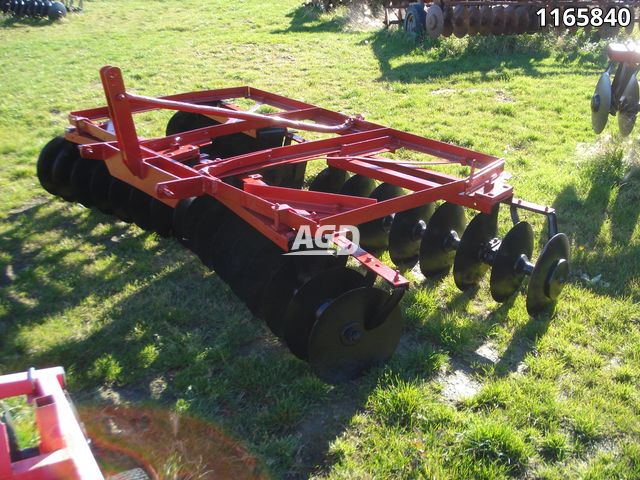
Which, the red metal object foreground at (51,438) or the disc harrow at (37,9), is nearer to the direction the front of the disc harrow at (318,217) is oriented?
the red metal object foreground

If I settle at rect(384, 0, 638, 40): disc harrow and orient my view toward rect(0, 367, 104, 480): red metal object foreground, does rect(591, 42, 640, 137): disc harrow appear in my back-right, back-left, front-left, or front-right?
front-left

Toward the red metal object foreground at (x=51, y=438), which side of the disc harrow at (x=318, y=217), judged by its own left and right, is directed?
front

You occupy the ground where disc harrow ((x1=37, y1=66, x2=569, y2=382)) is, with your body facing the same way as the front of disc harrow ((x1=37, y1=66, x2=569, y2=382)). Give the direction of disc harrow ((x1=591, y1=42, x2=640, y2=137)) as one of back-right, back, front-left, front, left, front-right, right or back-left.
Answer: back

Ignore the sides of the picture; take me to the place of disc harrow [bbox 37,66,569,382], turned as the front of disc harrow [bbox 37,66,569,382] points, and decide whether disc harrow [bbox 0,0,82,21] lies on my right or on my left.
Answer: on my right

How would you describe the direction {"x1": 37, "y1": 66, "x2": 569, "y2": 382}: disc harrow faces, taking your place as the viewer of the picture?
facing the viewer and to the left of the viewer

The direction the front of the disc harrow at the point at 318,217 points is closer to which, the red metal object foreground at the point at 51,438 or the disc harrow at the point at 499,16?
the red metal object foreground

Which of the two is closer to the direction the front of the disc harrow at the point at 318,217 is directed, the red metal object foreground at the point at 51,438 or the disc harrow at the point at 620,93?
the red metal object foreground

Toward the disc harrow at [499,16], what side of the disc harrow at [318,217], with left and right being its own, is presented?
back

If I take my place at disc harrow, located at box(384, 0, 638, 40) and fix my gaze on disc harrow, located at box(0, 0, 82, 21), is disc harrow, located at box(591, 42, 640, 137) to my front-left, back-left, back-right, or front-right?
back-left

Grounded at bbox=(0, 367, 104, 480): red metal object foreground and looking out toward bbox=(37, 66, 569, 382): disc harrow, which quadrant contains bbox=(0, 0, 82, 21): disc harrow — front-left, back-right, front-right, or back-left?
front-left
